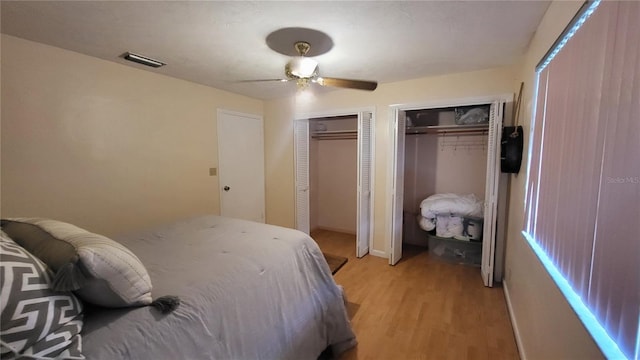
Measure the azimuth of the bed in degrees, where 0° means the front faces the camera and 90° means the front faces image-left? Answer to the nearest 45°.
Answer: approximately 225°

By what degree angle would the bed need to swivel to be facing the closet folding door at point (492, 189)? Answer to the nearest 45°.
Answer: approximately 45° to its right

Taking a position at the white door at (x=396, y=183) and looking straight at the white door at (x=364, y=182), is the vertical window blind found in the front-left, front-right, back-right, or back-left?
back-left

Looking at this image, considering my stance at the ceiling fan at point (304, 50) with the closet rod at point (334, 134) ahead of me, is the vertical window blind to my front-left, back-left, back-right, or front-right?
back-right

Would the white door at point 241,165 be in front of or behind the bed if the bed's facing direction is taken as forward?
in front

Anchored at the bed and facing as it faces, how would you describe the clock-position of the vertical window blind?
The vertical window blind is roughly at 3 o'clock from the bed.

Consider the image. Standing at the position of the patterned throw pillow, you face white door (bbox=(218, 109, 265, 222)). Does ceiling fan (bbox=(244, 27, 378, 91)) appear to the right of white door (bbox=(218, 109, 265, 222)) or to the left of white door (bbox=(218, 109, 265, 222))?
right

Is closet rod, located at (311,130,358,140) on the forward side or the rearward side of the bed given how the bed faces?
on the forward side
